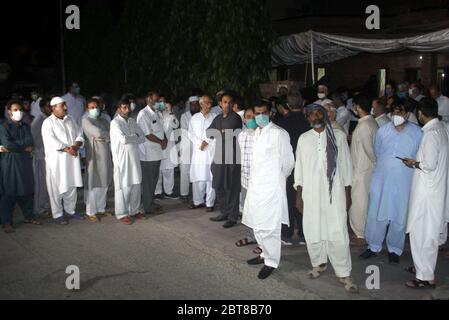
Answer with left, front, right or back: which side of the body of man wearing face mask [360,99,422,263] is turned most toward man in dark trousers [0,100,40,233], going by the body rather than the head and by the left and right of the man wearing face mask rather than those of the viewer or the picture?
right

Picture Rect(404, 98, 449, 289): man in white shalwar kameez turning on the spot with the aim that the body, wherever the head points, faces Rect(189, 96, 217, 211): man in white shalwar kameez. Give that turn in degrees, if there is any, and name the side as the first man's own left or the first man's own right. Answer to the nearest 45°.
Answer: approximately 45° to the first man's own right

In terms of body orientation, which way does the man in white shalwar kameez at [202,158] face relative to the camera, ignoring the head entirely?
toward the camera

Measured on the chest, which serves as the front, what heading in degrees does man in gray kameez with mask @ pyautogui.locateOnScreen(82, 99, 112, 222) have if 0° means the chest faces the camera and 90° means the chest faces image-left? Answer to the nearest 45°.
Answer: approximately 0°

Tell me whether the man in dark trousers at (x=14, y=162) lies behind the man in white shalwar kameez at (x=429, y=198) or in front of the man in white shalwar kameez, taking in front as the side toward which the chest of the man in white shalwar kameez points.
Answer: in front

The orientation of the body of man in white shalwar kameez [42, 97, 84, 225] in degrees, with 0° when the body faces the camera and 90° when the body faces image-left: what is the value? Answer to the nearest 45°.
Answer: approximately 315°

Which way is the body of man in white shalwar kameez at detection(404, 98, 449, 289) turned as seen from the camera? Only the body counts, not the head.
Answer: to the viewer's left

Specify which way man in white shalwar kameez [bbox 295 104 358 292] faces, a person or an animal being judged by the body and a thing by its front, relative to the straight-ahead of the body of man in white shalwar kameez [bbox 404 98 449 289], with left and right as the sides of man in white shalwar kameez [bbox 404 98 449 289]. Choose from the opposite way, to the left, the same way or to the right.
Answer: to the left

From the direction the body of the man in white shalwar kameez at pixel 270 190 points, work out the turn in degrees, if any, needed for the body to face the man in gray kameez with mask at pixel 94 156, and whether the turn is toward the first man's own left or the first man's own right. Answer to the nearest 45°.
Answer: approximately 90° to the first man's own right

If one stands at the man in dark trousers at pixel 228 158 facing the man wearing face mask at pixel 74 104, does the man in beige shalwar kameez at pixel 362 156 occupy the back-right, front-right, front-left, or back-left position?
back-right

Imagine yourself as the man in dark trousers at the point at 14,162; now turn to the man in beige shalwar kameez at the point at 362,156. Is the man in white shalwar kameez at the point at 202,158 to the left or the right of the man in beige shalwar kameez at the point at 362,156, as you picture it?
left

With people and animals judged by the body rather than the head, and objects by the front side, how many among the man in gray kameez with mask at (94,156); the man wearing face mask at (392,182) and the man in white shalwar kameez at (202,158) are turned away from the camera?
0
